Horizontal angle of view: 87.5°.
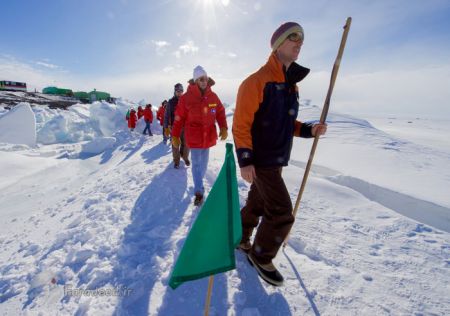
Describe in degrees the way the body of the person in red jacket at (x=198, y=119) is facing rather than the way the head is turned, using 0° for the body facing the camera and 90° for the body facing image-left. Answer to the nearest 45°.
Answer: approximately 0°

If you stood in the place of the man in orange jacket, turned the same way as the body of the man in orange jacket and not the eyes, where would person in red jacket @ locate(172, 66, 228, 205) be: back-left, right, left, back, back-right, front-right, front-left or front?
back

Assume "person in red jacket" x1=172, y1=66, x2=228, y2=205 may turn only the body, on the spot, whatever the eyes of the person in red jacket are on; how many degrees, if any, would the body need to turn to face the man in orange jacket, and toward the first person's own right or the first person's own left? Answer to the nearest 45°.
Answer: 0° — they already face them

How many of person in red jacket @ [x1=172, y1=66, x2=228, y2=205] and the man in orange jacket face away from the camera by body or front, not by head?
0

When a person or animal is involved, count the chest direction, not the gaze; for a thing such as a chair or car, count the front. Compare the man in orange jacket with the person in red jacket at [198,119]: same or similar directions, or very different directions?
same or similar directions
